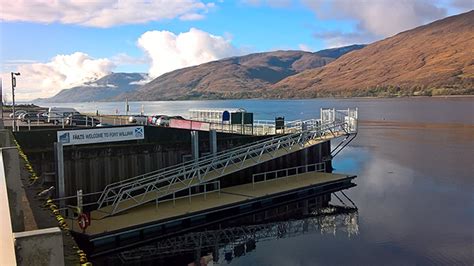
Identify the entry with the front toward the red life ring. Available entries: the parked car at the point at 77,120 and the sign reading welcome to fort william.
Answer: the sign reading welcome to fort william

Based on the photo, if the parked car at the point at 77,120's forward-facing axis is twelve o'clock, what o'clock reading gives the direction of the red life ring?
The red life ring is roughly at 3 o'clock from the parked car.

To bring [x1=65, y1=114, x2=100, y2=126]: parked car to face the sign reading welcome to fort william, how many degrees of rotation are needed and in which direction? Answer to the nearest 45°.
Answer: approximately 90° to its right

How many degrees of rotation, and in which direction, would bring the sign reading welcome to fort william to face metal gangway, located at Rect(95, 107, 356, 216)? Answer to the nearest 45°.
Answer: approximately 90° to its left

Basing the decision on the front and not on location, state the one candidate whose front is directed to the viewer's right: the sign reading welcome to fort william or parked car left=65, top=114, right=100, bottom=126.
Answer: the parked car

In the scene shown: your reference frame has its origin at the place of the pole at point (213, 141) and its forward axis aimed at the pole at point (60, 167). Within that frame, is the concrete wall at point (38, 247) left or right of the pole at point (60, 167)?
left

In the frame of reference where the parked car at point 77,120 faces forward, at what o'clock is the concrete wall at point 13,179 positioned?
The concrete wall is roughly at 3 o'clock from the parked car.

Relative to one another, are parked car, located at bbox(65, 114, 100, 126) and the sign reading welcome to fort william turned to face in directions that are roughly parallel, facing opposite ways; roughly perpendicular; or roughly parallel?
roughly perpendicular

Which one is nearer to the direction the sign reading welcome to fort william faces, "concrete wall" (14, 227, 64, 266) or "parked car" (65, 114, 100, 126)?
the concrete wall

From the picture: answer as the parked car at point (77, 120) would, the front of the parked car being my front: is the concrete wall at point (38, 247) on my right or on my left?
on my right

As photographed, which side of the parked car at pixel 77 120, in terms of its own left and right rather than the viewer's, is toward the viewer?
right

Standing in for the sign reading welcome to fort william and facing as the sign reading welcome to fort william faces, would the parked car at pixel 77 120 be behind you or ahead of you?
behind
